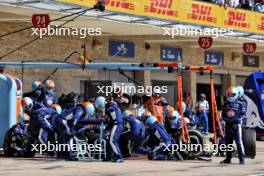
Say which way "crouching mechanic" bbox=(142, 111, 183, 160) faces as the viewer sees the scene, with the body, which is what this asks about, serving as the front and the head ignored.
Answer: to the viewer's left

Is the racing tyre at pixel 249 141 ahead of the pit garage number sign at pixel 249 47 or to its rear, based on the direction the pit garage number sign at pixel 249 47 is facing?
ahead

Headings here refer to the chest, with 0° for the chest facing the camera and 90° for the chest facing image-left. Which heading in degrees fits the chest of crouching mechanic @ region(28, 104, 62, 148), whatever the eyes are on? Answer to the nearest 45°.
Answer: approximately 270°

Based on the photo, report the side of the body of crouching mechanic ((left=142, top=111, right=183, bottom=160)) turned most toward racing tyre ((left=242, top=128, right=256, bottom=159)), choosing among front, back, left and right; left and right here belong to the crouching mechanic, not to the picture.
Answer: back

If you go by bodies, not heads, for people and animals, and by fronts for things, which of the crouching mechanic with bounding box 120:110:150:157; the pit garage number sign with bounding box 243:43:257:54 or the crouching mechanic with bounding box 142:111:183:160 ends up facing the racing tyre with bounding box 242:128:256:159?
the pit garage number sign
